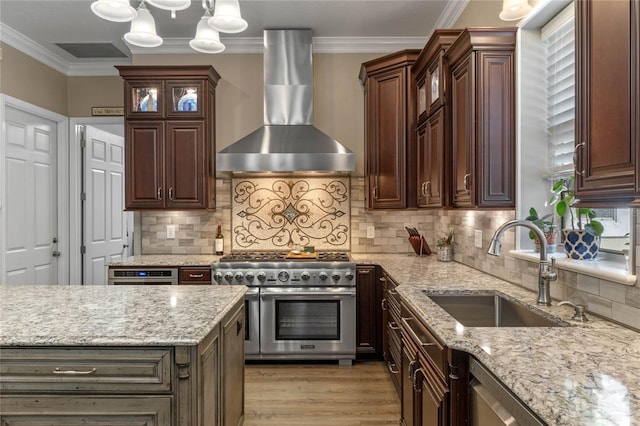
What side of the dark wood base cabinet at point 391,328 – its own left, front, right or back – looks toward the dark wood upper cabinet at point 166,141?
front

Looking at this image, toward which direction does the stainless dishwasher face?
to the viewer's left

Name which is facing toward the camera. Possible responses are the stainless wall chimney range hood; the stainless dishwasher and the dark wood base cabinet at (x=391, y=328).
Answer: the stainless wall chimney range hood

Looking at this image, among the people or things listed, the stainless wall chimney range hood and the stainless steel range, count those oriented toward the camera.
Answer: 2

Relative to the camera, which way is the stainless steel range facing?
toward the camera

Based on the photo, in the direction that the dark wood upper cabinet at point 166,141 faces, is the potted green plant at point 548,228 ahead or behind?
ahead

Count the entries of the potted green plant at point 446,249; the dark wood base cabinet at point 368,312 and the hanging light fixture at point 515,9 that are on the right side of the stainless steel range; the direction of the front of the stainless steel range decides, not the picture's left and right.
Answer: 0

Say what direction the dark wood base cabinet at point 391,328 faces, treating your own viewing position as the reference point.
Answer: facing to the left of the viewer

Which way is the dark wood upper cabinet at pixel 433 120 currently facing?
to the viewer's left

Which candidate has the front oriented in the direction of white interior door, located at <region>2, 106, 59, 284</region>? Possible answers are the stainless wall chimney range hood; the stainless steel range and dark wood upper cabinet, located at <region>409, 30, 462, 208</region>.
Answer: the dark wood upper cabinet

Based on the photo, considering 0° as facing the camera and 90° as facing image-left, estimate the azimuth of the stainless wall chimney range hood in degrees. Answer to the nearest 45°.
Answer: approximately 0°

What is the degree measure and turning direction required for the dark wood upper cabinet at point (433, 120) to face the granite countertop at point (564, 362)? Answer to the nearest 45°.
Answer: approximately 90° to its left

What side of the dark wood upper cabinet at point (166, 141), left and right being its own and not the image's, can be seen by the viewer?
front

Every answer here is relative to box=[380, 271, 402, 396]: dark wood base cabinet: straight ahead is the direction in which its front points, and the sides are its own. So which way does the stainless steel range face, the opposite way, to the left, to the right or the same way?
to the left

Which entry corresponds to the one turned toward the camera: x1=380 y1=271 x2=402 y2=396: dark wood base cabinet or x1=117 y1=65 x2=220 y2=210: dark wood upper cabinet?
the dark wood upper cabinet
